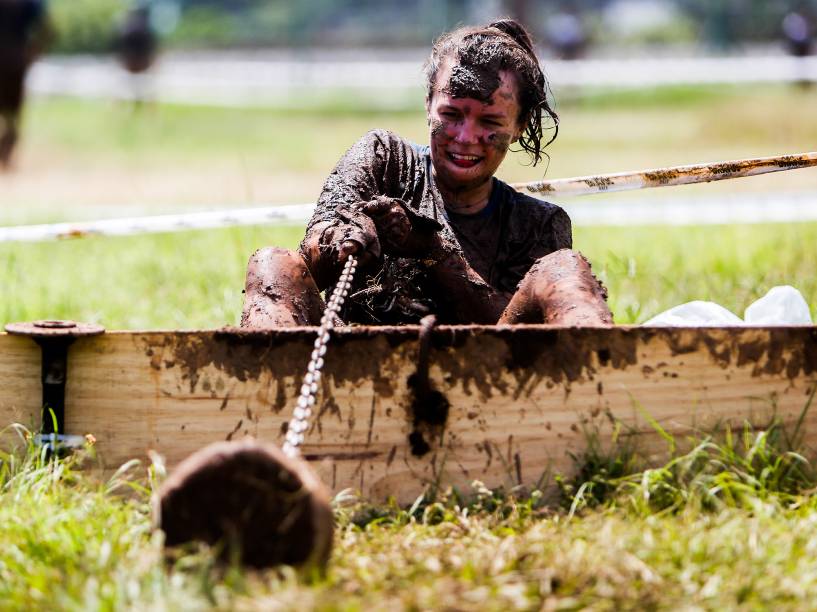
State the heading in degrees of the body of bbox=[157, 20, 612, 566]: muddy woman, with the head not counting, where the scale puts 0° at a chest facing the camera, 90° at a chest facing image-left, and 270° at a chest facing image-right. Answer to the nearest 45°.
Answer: approximately 0°

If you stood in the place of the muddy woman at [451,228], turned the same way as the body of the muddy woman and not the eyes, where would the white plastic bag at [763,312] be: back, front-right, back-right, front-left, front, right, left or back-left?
left

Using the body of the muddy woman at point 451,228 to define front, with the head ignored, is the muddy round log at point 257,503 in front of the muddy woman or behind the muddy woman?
in front

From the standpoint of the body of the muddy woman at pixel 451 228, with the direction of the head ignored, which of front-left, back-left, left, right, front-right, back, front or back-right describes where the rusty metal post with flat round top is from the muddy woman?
front-right

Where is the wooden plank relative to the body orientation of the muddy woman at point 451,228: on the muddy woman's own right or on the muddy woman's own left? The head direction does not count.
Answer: on the muddy woman's own right

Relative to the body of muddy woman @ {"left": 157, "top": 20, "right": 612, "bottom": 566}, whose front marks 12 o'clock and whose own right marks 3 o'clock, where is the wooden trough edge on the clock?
The wooden trough edge is roughly at 12 o'clock from the muddy woman.

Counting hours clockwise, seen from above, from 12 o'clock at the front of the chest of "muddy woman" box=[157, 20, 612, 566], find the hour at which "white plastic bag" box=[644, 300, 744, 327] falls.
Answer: The white plastic bag is roughly at 9 o'clock from the muddy woman.

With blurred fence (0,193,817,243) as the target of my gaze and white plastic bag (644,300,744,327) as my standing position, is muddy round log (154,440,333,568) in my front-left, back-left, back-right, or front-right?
back-left

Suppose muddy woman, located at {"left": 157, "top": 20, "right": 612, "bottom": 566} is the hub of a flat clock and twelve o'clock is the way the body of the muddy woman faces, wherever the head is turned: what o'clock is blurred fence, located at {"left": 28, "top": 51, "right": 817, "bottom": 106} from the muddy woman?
The blurred fence is roughly at 6 o'clock from the muddy woman.

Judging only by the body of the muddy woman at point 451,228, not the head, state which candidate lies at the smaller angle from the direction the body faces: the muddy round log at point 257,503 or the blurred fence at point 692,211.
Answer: the muddy round log

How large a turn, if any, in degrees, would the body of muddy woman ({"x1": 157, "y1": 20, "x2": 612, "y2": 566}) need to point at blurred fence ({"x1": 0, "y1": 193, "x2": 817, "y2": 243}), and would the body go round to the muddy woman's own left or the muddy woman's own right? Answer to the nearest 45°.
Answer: approximately 180°

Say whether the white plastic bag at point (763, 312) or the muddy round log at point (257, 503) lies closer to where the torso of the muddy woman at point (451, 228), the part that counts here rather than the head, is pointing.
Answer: the muddy round log
